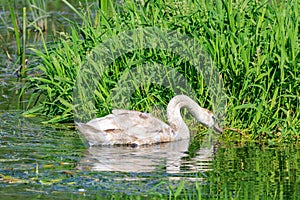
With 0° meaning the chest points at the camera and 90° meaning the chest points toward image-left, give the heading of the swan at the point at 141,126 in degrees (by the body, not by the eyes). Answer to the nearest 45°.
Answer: approximately 270°
